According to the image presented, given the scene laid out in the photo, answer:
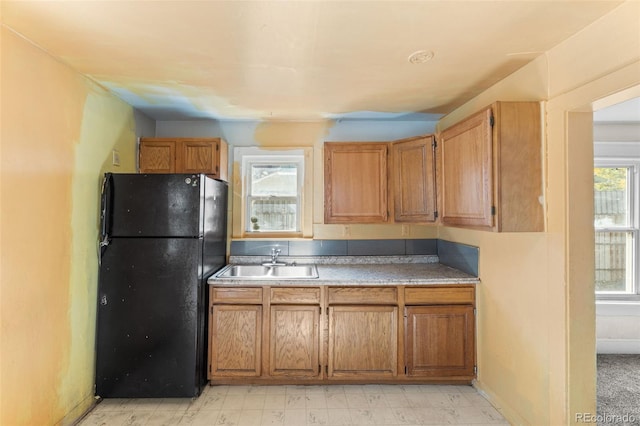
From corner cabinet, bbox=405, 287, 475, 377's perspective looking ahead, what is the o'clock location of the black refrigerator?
The black refrigerator is roughly at 2 o'clock from the corner cabinet.

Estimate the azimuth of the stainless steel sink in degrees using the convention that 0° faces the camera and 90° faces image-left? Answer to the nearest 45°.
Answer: approximately 0°

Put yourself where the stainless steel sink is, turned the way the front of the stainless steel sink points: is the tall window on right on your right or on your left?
on your left

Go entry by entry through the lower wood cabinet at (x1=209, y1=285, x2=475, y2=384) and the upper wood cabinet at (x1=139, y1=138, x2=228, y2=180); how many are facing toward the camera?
2

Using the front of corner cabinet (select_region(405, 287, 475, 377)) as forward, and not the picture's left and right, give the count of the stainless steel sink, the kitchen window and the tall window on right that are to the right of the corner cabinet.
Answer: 2
